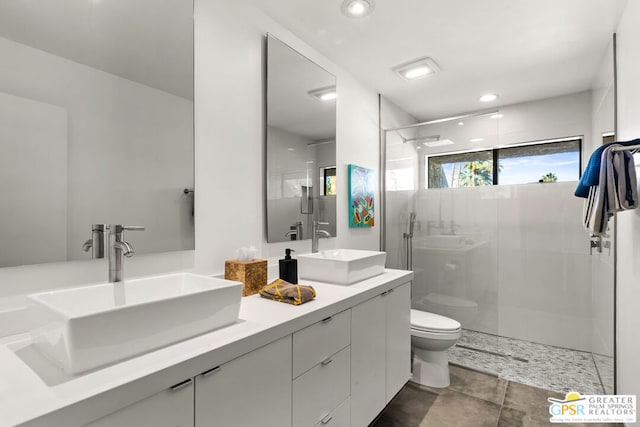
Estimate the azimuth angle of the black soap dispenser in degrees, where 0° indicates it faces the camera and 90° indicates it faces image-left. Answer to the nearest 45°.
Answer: approximately 315°

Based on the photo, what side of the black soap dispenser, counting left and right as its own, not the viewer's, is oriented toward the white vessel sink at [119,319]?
right

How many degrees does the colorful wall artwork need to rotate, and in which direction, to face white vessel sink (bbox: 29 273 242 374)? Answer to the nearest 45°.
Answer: approximately 45° to its right

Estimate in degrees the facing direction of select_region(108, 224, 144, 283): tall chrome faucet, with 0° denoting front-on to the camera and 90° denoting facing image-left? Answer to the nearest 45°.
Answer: approximately 315°

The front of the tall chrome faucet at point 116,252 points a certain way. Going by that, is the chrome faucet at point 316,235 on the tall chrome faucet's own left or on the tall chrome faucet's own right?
on the tall chrome faucet's own left
